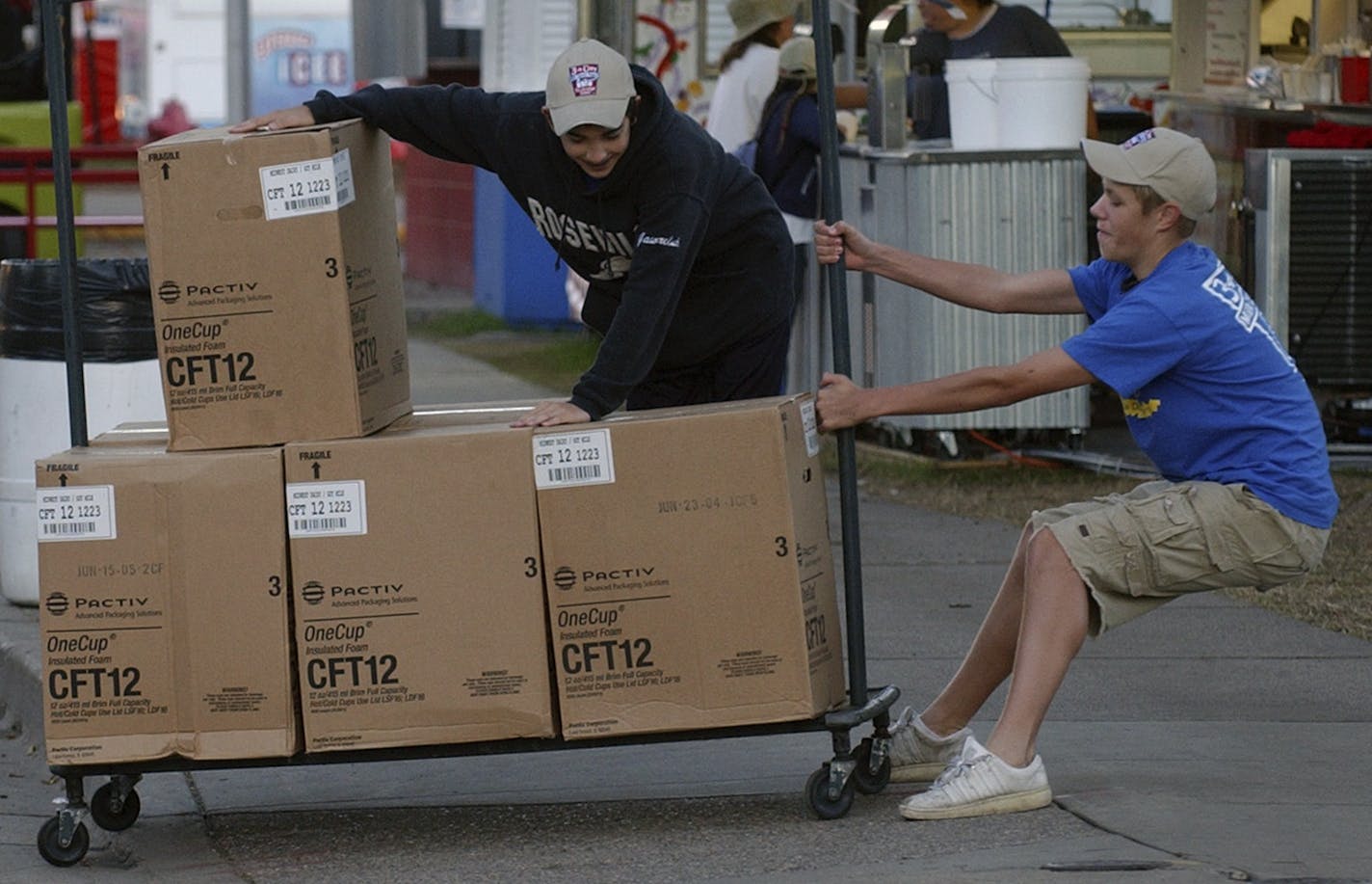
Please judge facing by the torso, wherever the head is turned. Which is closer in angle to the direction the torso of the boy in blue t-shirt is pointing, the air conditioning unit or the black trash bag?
the black trash bag

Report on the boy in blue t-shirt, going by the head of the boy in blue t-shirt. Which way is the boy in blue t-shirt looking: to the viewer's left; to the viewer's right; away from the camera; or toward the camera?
to the viewer's left

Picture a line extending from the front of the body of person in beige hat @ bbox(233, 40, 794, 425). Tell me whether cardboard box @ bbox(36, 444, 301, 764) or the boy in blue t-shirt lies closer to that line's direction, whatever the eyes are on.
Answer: the cardboard box

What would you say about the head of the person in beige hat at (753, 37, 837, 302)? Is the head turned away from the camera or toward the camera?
away from the camera

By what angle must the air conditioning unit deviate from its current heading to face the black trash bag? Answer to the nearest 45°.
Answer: approximately 45° to its right

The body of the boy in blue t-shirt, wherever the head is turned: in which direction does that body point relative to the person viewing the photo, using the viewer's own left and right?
facing to the left of the viewer

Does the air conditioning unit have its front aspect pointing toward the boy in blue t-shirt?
yes

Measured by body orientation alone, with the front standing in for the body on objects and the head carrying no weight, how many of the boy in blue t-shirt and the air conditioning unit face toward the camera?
1

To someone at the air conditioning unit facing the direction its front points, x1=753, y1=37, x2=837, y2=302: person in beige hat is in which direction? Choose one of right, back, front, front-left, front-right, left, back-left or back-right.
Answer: right

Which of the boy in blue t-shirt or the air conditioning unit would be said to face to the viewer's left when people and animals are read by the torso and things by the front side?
the boy in blue t-shirt

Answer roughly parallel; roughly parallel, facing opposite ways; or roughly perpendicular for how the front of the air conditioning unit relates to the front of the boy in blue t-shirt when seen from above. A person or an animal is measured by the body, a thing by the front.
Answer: roughly perpendicular

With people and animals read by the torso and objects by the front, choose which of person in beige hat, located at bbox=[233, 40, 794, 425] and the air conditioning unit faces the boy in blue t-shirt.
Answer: the air conditioning unit

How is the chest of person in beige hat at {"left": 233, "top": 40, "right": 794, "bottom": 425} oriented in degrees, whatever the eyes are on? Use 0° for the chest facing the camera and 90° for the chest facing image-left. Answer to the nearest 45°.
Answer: approximately 45°
